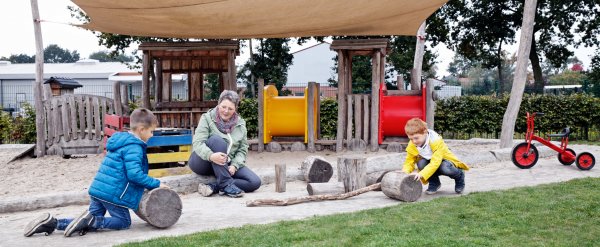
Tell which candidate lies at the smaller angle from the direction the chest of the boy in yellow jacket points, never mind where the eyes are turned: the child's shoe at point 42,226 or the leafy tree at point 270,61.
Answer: the child's shoe

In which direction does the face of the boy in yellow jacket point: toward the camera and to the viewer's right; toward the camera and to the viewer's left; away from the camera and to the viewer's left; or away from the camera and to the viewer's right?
toward the camera and to the viewer's left

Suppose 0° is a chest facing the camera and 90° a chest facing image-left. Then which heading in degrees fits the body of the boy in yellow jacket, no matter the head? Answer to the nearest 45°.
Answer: approximately 45°

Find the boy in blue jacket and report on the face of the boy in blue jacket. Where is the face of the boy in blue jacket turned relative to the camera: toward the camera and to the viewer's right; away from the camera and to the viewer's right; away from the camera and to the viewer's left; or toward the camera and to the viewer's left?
away from the camera and to the viewer's right

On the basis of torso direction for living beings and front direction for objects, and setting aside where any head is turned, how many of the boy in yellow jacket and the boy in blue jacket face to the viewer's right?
1

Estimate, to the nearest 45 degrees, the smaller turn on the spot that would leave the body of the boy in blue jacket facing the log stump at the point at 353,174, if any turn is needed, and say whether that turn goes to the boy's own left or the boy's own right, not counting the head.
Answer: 0° — they already face it

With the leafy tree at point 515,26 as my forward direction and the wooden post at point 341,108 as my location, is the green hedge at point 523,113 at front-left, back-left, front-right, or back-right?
front-right

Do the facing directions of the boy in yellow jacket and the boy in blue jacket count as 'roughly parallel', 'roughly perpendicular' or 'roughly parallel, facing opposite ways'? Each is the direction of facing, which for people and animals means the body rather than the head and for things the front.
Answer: roughly parallel, facing opposite ways

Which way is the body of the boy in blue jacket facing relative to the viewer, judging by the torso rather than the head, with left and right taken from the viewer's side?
facing to the right of the viewer

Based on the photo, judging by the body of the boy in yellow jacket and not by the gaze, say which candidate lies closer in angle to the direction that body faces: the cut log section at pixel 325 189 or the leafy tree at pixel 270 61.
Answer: the cut log section

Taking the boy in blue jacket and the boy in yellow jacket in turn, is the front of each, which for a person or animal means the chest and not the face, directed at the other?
yes
